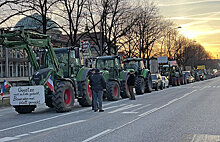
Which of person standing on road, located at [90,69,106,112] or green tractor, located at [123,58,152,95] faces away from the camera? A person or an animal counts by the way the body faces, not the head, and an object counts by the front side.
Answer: the person standing on road

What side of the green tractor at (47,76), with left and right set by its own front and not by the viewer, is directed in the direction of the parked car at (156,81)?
back

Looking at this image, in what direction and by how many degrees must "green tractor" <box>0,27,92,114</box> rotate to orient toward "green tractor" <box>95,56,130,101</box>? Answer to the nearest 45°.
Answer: approximately 180°

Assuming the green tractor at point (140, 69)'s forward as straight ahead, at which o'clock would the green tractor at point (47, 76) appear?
the green tractor at point (47, 76) is roughly at 11 o'clock from the green tractor at point (140, 69).

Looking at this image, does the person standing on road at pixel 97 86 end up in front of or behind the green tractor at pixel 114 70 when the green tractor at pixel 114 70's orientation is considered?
in front

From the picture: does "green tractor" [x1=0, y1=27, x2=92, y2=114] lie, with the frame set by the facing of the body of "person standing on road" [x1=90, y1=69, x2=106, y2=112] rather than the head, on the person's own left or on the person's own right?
on the person's own left

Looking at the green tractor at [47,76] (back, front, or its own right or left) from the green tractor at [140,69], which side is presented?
back

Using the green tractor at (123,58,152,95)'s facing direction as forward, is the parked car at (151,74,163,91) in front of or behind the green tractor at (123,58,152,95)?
behind

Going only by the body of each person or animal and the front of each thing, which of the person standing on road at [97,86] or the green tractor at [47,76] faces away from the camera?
the person standing on road

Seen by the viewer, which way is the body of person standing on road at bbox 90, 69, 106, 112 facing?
away from the camera

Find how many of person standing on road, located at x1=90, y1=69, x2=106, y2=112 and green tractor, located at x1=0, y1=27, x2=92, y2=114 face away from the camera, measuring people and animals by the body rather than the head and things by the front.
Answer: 1

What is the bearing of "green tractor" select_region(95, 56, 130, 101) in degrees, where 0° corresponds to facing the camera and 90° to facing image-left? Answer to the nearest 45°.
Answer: approximately 45°

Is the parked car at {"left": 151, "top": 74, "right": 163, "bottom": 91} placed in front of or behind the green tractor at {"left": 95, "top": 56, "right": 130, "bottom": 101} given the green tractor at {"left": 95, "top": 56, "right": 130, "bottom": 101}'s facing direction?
behind

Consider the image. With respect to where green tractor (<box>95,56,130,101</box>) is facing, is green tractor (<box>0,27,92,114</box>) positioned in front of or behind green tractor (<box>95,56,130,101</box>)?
in front

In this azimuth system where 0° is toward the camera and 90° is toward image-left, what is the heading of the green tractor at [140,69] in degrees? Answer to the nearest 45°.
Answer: approximately 45°
